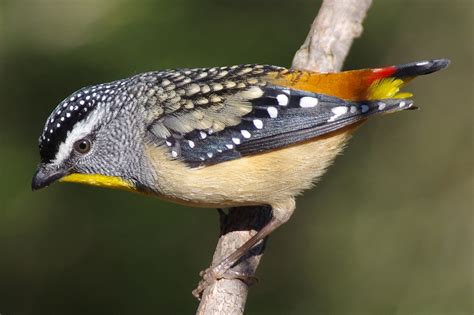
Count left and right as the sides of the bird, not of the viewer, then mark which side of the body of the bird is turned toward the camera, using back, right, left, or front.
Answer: left
